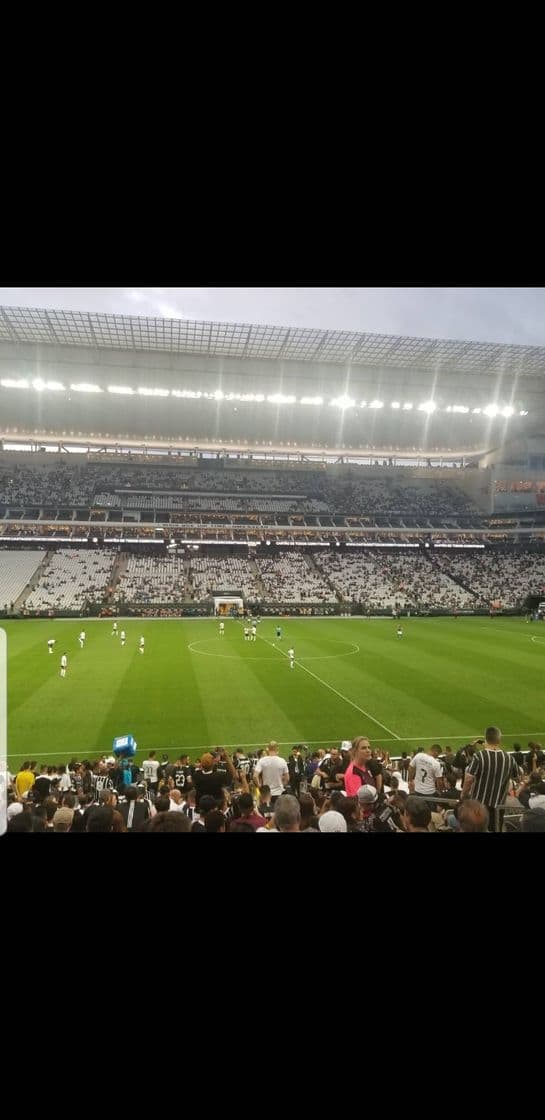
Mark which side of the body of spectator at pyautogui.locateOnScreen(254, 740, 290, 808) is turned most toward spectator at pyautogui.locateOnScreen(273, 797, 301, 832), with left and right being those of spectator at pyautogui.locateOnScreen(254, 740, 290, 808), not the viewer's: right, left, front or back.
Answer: back

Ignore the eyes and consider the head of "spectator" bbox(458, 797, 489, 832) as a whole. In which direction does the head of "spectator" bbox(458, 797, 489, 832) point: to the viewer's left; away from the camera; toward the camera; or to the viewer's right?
away from the camera

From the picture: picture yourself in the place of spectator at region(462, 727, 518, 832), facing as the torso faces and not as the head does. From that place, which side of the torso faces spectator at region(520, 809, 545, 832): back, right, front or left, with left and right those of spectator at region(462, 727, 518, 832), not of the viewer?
back

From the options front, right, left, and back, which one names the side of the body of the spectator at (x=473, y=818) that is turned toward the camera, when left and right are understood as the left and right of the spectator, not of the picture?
back

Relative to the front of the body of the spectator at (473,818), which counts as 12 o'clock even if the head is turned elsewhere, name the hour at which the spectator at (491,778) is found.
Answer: the spectator at (491,778) is roughly at 12 o'clock from the spectator at (473,818).

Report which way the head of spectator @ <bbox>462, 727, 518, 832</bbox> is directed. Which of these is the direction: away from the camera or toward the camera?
away from the camera

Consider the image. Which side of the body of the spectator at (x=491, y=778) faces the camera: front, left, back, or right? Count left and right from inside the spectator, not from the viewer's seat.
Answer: back

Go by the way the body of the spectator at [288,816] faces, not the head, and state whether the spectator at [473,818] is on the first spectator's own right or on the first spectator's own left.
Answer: on the first spectator's own right

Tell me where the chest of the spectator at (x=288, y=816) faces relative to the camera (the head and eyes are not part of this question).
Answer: away from the camera

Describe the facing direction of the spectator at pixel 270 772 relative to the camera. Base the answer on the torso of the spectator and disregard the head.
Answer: away from the camera

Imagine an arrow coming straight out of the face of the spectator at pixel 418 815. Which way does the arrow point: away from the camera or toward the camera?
away from the camera

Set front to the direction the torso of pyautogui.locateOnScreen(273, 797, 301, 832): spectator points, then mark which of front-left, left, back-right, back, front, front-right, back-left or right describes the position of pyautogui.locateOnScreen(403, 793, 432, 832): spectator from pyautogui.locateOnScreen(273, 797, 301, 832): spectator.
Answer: right

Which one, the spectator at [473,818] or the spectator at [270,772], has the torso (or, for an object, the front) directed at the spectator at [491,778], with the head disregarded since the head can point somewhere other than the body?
the spectator at [473,818]
